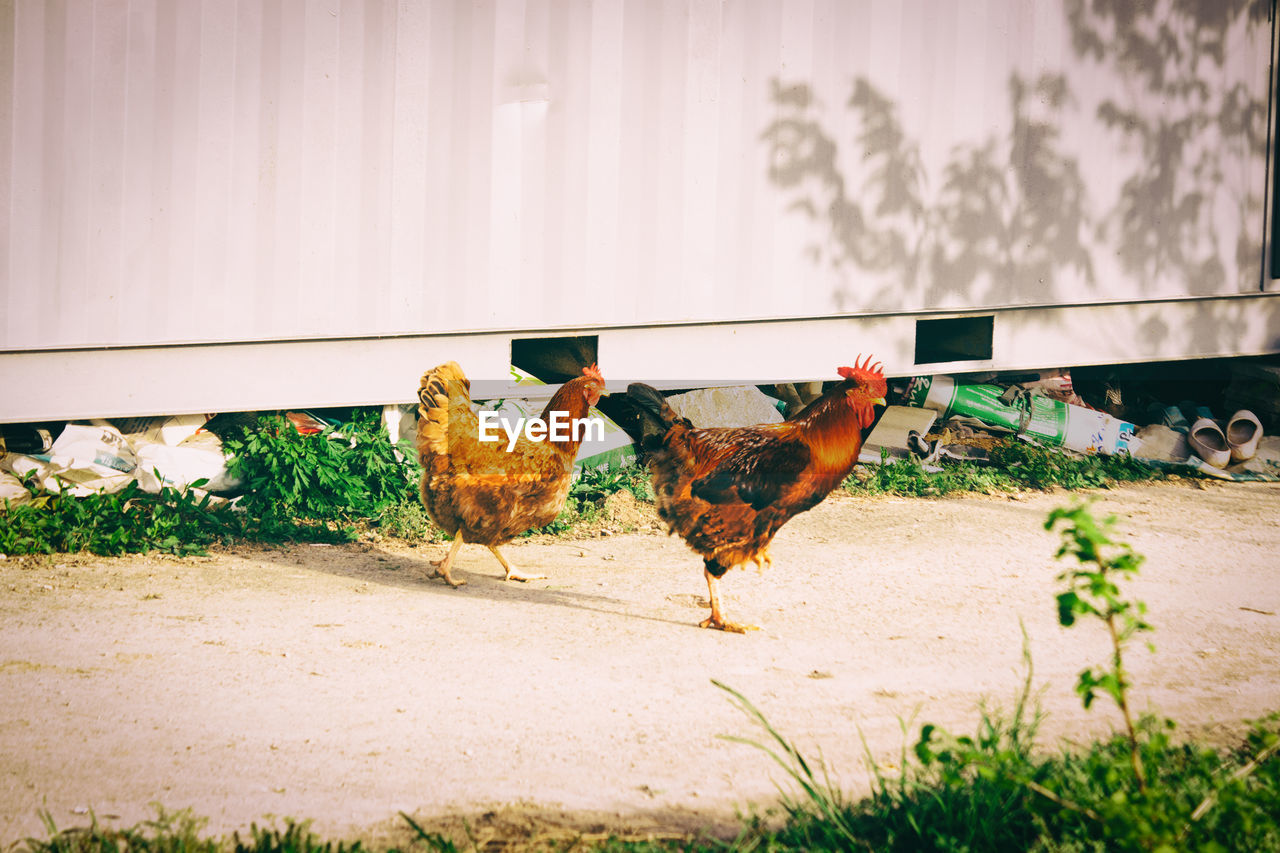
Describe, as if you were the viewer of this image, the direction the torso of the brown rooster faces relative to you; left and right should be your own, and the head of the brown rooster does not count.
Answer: facing to the right of the viewer

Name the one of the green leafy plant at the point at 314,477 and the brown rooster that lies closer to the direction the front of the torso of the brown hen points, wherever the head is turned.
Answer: the brown rooster

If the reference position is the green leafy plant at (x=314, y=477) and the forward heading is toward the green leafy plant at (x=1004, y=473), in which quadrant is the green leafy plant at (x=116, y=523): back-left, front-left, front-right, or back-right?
back-right

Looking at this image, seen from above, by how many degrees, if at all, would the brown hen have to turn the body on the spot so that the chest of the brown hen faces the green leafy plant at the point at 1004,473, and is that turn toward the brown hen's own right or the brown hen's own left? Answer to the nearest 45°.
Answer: approximately 45° to the brown hen's own left

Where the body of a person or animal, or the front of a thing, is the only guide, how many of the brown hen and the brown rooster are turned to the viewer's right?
2

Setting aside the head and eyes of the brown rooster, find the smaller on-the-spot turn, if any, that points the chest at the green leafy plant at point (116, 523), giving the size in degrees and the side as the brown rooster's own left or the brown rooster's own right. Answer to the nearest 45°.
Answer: approximately 180°

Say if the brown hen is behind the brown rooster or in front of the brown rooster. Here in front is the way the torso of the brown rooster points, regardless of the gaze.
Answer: behind

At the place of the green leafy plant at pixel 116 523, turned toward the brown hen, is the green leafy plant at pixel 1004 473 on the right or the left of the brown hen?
left

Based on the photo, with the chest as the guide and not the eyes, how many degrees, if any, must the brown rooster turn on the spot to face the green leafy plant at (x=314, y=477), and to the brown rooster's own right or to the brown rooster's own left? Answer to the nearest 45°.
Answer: approximately 135° to the brown rooster's own left

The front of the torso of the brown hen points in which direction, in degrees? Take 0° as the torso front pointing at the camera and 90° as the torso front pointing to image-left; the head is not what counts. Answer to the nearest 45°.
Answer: approximately 270°
